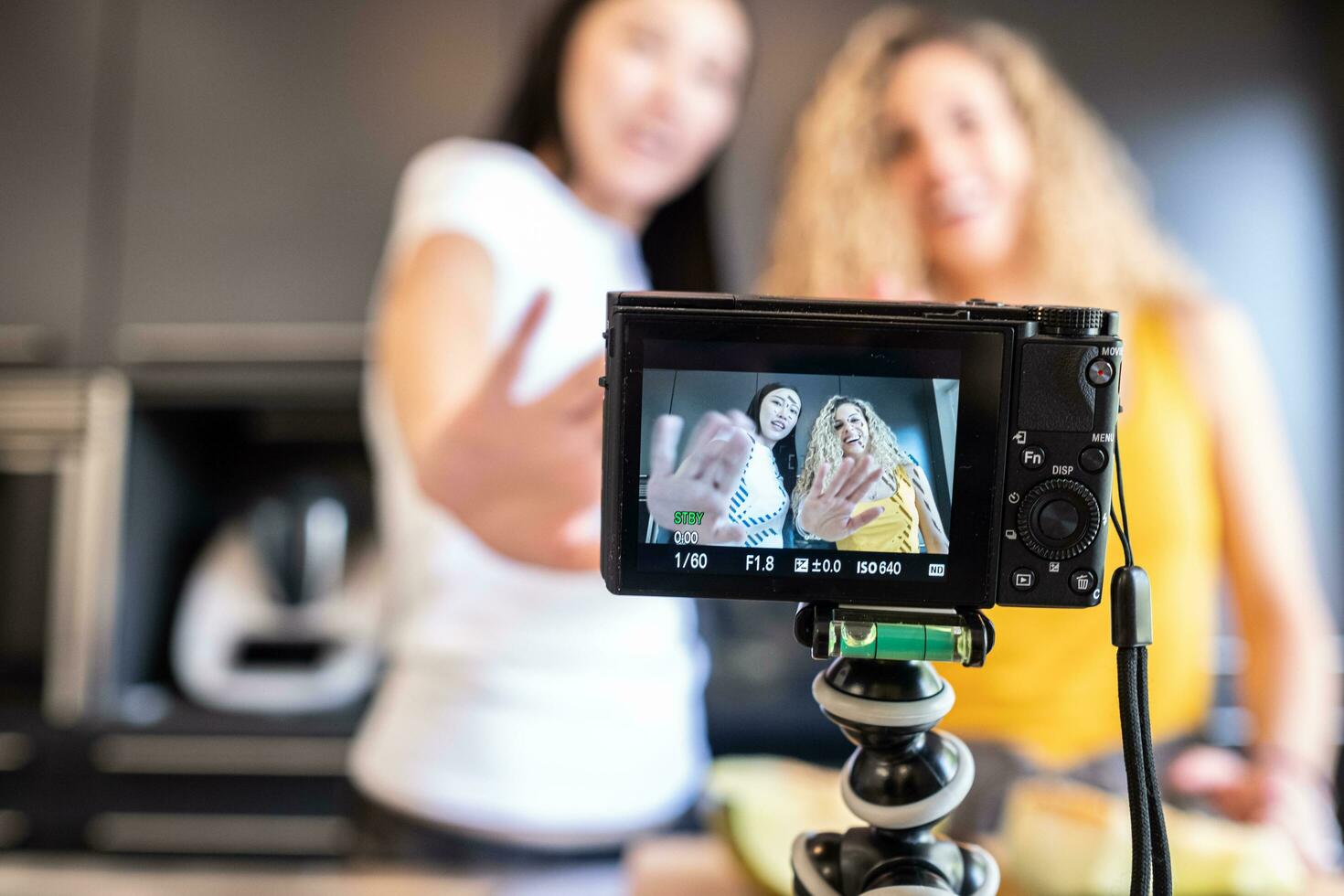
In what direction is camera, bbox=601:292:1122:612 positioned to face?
away from the camera

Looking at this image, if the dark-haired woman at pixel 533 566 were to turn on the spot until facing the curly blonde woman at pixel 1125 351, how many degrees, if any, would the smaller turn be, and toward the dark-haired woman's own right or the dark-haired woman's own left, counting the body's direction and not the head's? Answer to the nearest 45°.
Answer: approximately 45° to the dark-haired woman's own left

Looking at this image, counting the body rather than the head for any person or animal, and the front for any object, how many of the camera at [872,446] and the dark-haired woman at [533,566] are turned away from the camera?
1

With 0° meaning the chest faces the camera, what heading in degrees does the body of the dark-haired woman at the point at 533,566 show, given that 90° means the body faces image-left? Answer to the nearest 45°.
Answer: approximately 315°

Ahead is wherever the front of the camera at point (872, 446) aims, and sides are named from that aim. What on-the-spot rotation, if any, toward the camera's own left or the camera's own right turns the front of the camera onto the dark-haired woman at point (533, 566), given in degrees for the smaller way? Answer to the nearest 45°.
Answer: approximately 45° to the camera's own left

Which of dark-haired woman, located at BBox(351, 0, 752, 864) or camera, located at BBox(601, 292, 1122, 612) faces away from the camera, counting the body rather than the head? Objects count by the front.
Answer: the camera
